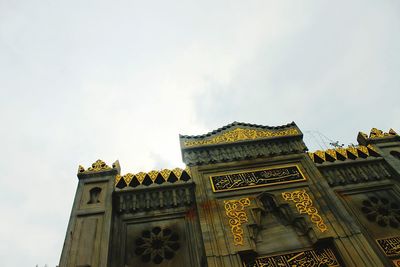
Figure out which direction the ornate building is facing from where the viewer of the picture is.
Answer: facing the viewer
